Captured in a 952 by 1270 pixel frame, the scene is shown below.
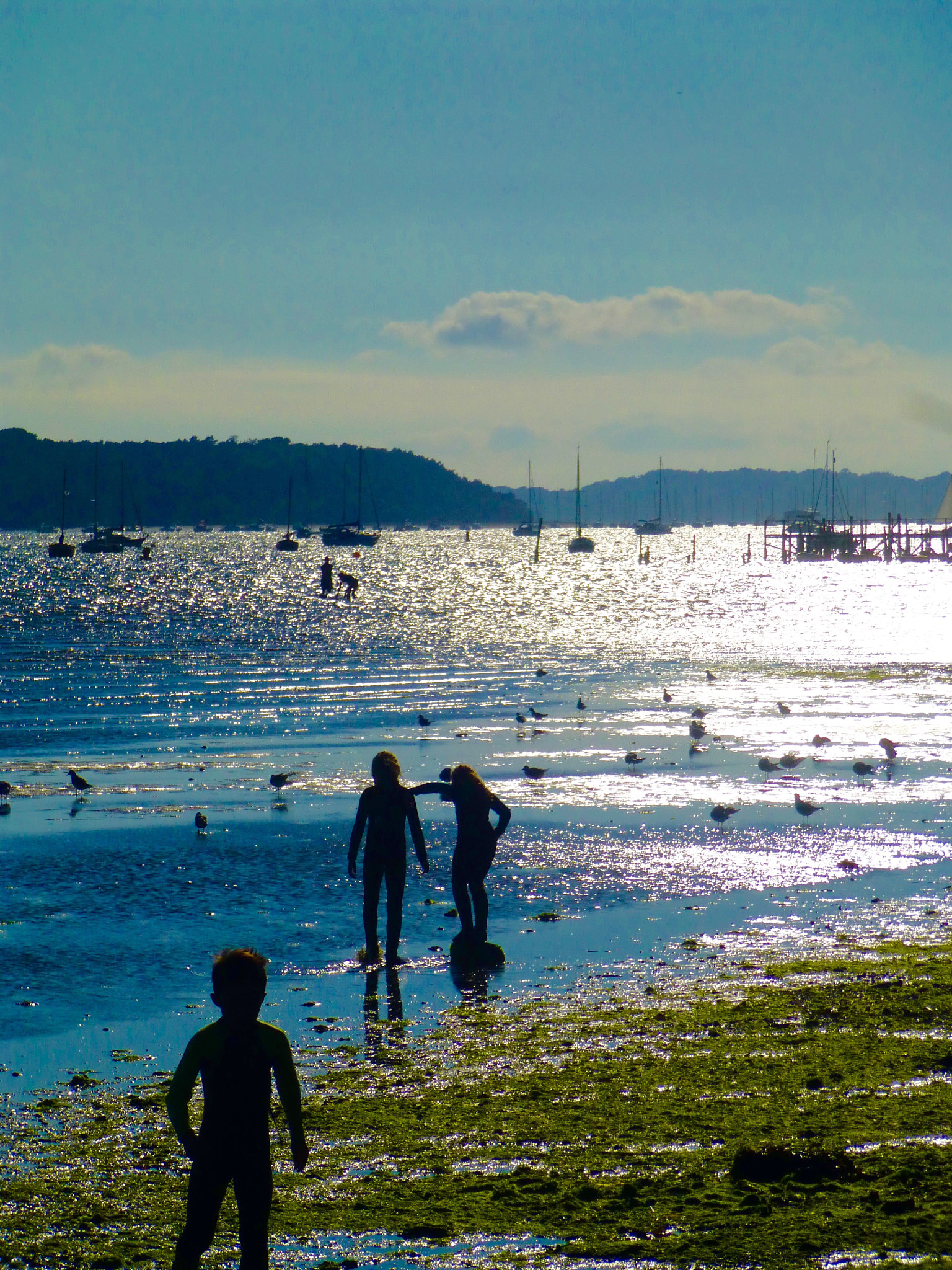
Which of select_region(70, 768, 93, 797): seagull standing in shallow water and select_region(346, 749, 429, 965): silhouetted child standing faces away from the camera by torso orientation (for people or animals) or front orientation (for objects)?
the silhouetted child standing

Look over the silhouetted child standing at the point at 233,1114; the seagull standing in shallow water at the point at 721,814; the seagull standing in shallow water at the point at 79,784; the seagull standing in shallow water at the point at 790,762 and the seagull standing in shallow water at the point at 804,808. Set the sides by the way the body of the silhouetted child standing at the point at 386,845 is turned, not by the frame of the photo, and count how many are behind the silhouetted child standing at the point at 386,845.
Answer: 1

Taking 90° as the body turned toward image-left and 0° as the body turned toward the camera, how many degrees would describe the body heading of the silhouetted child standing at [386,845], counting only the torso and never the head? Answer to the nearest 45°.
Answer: approximately 180°

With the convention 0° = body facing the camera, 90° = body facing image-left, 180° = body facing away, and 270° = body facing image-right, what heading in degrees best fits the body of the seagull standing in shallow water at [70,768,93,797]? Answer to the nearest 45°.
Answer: approximately 90°

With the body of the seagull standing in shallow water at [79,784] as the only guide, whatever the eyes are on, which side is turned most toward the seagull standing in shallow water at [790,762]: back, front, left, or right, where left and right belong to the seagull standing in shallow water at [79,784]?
back

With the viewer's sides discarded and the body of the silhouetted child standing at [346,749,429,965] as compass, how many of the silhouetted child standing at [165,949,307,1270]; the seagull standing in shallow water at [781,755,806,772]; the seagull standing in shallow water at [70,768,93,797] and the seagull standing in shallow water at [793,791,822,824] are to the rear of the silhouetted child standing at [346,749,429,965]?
1

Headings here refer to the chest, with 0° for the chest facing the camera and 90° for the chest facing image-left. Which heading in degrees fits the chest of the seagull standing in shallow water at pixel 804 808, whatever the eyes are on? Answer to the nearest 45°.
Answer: approximately 90°

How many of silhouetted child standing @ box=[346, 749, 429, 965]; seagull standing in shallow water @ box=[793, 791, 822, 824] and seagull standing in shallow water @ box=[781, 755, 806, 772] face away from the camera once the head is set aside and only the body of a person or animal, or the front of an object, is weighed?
1

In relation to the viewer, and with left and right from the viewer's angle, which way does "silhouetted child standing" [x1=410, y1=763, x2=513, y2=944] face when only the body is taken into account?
facing away from the viewer and to the left of the viewer
